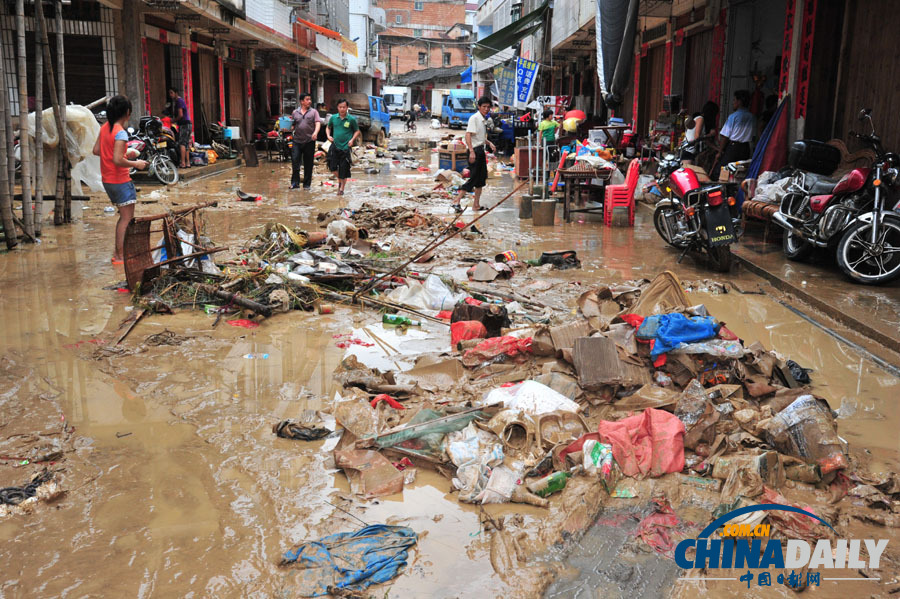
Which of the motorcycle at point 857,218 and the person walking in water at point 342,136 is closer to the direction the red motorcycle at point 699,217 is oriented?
the person walking in water

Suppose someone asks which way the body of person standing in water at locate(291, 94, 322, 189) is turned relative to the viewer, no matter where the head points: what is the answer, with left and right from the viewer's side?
facing the viewer

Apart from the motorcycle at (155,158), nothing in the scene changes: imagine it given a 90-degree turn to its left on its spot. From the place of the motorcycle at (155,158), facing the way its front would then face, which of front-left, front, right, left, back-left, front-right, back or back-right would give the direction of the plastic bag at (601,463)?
back-right

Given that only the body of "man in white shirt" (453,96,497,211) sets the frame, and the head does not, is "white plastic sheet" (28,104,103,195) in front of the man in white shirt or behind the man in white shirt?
behind

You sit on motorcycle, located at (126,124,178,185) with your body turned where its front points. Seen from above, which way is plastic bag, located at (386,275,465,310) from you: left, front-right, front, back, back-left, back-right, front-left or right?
front-right

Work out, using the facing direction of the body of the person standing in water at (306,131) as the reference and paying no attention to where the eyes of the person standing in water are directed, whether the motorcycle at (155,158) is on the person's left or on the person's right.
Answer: on the person's right

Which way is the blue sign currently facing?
toward the camera

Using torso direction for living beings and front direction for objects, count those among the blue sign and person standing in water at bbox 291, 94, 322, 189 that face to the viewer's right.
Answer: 0

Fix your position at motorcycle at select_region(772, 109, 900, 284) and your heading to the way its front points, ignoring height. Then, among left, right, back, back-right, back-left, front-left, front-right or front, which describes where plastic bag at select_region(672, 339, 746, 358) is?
front-right

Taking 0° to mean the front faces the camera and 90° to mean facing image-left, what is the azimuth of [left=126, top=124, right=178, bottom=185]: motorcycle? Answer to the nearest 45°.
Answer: approximately 315°

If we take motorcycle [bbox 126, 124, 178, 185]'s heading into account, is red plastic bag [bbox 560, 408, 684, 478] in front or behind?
in front
